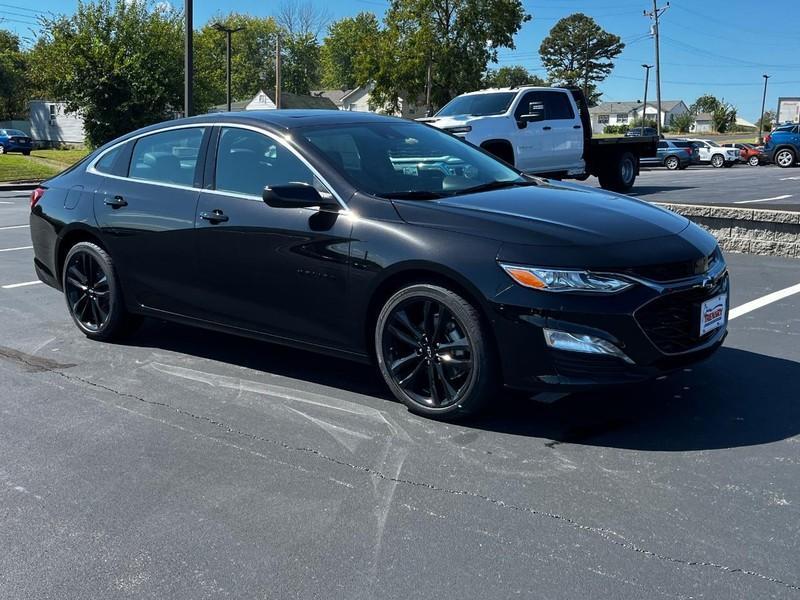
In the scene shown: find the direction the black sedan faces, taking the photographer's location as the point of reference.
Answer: facing the viewer and to the right of the viewer

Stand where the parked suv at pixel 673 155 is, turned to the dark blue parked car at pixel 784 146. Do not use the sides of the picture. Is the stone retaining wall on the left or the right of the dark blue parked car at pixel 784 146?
right

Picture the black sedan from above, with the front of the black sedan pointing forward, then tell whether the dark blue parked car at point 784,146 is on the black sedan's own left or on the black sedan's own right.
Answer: on the black sedan's own left

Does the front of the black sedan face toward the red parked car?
no

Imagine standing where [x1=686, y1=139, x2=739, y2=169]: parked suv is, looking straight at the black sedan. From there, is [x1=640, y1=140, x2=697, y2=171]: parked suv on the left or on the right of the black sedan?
right

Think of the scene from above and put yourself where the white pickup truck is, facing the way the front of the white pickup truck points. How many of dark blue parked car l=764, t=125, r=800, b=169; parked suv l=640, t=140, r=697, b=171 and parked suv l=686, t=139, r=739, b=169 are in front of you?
0

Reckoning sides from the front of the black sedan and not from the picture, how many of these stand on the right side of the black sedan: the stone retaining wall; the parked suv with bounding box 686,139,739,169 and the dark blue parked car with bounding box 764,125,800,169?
0

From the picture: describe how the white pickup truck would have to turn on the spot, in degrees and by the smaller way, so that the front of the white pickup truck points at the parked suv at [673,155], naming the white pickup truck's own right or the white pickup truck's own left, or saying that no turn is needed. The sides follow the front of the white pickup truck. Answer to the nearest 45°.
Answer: approximately 135° to the white pickup truck's own right

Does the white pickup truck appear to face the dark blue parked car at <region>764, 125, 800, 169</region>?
no

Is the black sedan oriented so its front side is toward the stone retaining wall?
no

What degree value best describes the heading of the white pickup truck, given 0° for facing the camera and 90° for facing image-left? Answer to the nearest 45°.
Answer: approximately 45°

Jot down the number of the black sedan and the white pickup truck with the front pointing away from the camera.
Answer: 0

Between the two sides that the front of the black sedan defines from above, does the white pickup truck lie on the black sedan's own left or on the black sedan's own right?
on the black sedan's own left
